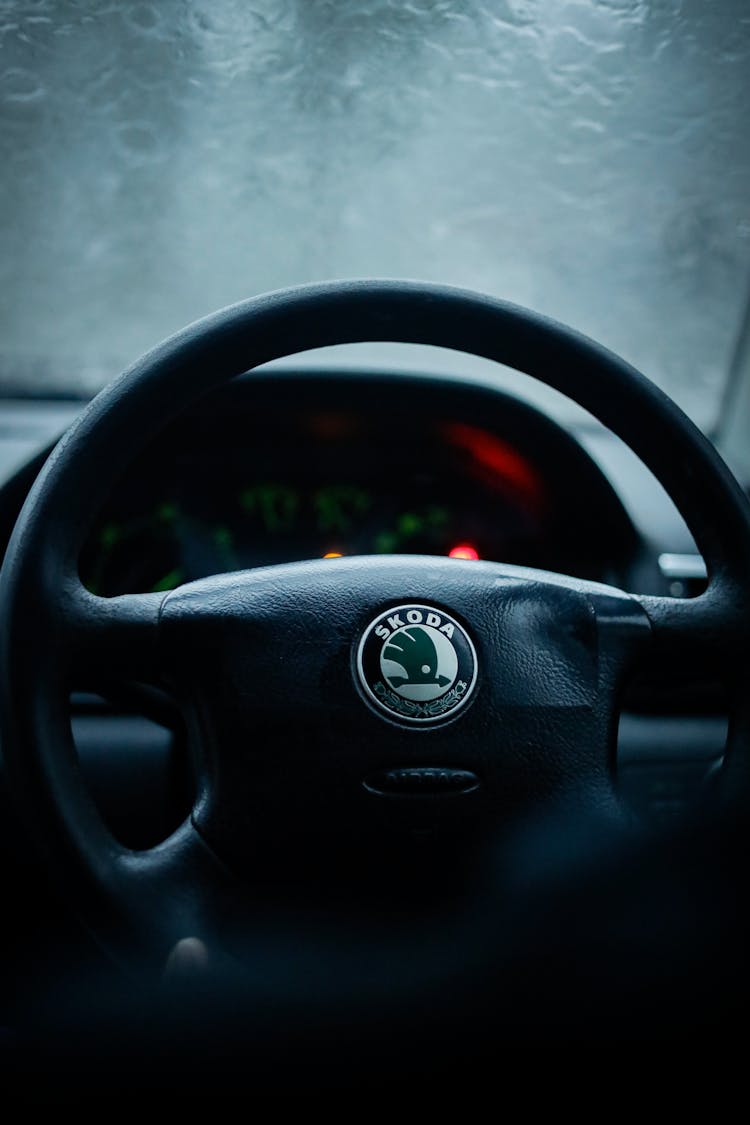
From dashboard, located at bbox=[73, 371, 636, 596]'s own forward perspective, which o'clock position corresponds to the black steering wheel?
The black steering wheel is roughly at 12 o'clock from the dashboard.

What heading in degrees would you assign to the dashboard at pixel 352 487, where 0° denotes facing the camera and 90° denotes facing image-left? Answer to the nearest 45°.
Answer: approximately 0°

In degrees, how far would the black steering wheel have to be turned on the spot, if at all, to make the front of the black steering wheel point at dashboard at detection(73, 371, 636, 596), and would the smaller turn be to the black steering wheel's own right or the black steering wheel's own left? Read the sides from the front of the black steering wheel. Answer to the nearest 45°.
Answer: approximately 180°

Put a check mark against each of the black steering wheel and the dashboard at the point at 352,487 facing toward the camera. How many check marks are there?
2

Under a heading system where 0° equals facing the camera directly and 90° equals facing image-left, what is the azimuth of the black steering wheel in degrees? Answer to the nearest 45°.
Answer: approximately 0°
